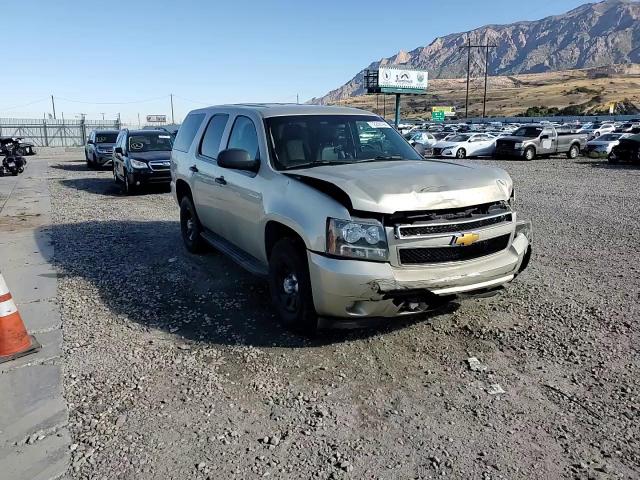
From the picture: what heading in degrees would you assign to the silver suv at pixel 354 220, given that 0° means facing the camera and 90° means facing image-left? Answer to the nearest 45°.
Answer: approximately 315°

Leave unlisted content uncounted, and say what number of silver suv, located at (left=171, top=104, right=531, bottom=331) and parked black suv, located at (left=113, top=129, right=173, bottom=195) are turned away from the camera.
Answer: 0

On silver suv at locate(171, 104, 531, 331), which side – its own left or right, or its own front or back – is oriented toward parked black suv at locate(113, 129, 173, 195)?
back

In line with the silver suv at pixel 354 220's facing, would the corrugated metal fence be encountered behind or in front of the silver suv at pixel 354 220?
behind

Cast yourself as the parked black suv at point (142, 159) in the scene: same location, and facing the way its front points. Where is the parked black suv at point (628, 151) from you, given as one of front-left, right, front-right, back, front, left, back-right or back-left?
front-left

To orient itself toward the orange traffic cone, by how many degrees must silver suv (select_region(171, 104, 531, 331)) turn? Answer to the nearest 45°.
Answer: approximately 135° to its right
